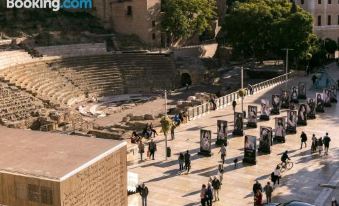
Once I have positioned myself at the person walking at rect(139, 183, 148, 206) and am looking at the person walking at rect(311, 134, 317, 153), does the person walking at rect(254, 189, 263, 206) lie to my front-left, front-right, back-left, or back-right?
front-right

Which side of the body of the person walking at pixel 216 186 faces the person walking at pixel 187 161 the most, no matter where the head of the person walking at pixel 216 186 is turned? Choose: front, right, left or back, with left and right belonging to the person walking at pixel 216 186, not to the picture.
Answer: front

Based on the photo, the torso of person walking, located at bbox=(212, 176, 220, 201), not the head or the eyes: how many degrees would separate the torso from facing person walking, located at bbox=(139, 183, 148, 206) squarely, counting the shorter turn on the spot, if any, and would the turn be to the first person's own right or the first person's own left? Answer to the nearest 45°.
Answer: approximately 90° to the first person's own left

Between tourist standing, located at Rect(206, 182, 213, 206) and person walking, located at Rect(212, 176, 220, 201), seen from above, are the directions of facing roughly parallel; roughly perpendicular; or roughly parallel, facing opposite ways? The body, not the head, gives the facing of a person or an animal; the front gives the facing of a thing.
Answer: roughly parallel

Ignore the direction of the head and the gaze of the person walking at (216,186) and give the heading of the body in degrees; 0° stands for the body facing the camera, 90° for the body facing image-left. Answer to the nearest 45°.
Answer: approximately 180°

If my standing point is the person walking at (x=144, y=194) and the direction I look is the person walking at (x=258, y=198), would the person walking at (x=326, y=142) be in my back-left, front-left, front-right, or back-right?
front-left

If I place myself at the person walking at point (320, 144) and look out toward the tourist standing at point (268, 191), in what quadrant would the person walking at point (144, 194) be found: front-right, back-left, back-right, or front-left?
front-right

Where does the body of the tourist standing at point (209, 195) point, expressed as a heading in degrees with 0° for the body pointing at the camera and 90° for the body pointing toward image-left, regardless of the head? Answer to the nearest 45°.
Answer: approximately 180°

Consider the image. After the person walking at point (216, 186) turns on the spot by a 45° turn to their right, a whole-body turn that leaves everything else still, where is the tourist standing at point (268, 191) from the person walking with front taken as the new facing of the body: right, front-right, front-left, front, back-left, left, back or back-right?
front-right
